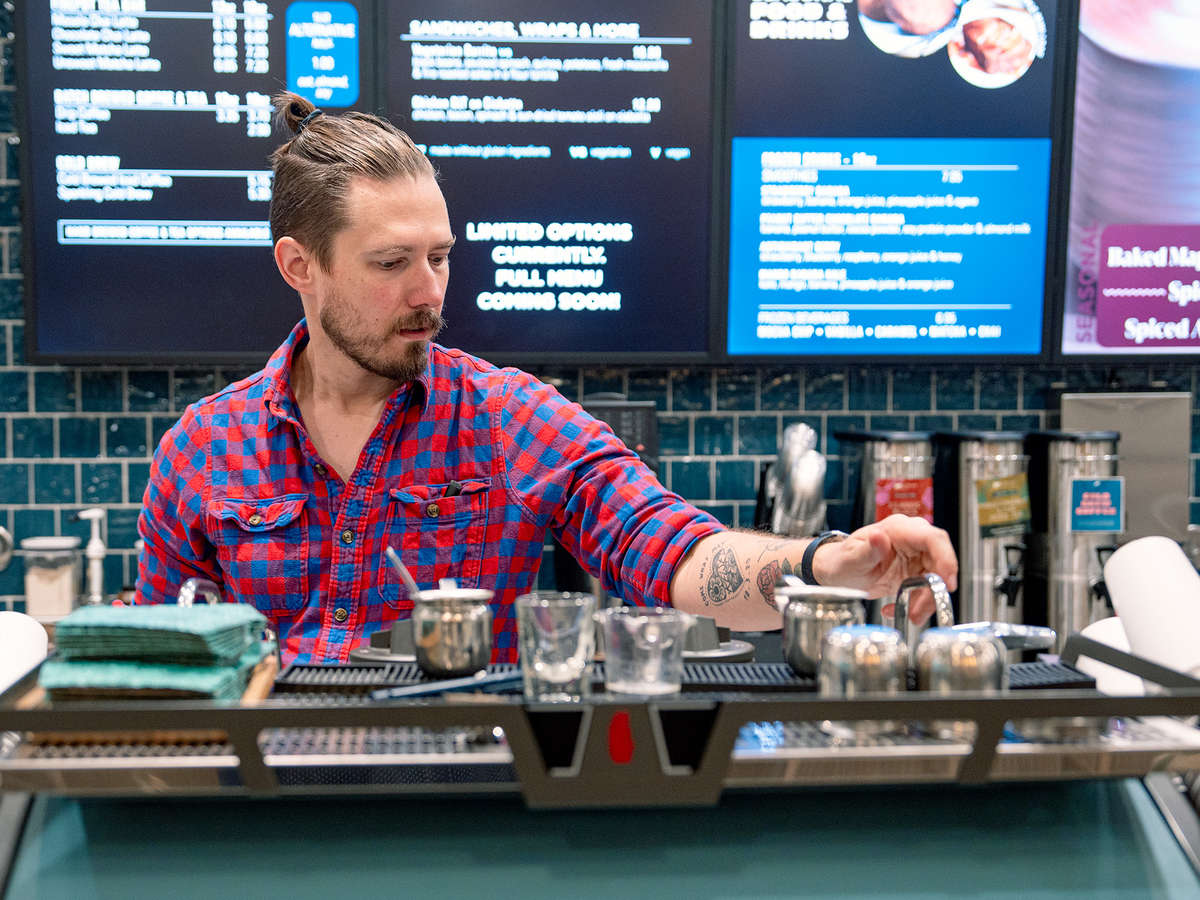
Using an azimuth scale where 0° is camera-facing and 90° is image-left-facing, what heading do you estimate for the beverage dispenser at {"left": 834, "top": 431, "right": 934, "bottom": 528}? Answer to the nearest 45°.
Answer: approximately 0°

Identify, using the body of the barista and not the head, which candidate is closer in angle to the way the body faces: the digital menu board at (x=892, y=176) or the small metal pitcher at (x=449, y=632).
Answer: the small metal pitcher

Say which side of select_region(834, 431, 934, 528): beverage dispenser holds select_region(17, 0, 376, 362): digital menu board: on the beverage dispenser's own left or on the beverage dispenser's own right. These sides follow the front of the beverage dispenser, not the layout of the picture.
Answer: on the beverage dispenser's own right

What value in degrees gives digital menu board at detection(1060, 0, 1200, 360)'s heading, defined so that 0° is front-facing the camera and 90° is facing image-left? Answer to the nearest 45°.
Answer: approximately 0°

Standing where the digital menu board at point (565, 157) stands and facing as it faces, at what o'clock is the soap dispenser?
The soap dispenser is roughly at 3 o'clock from the digital menu board.

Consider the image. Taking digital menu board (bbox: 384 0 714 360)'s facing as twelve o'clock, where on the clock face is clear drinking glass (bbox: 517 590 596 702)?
The clear drinking glass is roughly at 12 o'clock from the digital menu board.

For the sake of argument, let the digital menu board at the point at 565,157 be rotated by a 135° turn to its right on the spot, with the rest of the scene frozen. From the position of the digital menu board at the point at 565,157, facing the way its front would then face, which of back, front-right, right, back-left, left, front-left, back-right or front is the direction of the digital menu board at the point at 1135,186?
back-right

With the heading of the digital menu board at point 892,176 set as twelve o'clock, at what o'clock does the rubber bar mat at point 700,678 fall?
The rubber bar mat is roughly at 12 o'clock from the digital menu board.
